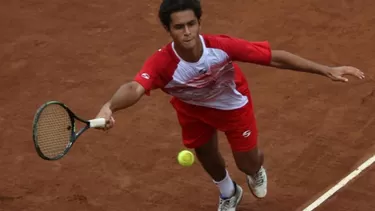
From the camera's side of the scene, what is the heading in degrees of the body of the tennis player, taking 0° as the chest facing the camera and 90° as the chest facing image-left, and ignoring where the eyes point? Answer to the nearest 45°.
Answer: approximately 0°
